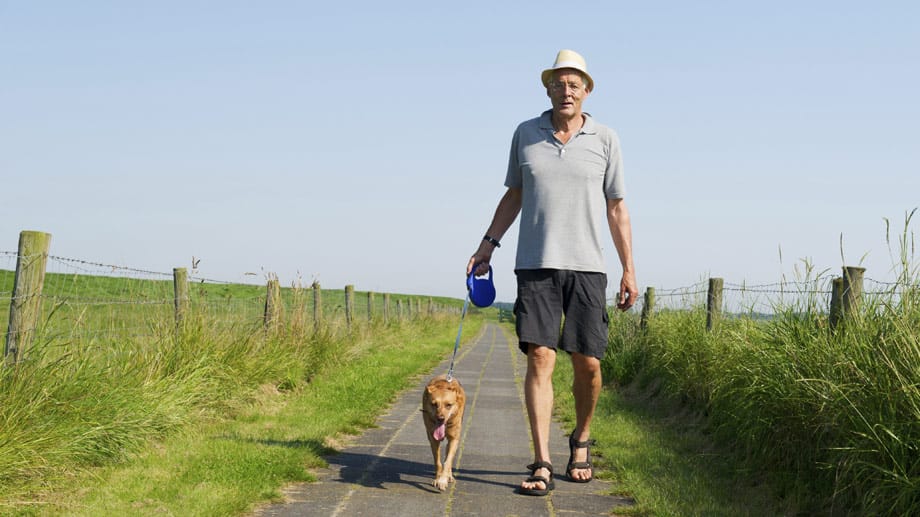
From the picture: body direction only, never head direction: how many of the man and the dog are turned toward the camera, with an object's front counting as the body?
2

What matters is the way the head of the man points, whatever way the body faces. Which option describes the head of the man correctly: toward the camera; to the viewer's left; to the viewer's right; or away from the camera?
toward the camera

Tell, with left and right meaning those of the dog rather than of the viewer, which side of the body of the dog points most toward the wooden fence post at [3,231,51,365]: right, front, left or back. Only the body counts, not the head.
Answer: right

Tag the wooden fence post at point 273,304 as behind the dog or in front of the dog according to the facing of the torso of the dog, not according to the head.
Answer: behind

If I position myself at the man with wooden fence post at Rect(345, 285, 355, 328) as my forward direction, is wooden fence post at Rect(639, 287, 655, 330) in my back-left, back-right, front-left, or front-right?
front-right

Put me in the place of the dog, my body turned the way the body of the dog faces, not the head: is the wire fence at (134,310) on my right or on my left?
on my right

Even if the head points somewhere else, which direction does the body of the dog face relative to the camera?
toward the camera

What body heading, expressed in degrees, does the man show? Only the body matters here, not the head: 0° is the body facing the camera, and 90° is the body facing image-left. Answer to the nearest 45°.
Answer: approximately 0°

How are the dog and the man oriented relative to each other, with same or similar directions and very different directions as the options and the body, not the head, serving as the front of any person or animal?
same or similar directions

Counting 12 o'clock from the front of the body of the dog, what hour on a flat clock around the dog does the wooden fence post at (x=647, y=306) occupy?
The wooden fence post is roughly at 7 o'clock from the dog.

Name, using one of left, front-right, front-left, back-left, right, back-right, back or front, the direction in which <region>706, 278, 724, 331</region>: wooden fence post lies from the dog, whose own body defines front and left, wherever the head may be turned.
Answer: back-left

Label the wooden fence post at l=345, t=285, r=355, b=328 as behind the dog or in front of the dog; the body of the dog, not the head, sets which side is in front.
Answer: behind
